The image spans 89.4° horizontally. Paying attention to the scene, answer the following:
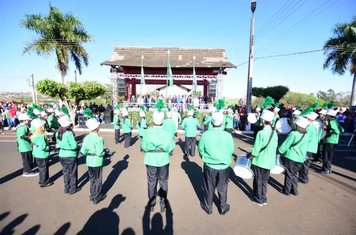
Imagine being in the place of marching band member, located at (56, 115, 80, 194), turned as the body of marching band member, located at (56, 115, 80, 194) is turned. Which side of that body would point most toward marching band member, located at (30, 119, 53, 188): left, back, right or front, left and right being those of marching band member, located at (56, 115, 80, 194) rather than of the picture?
left

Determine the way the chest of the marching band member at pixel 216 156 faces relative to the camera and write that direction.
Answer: away from the camera

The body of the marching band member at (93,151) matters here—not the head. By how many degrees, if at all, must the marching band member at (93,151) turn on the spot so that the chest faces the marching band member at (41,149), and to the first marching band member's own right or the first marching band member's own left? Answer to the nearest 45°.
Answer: approximately 90° to the first marching band member's own left

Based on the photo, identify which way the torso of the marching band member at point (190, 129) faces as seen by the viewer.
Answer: away from the camera

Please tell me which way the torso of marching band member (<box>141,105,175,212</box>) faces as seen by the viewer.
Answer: away from the camera

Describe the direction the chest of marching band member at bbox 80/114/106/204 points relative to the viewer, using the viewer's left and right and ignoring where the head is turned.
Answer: facing away from the viewer and to the right of the viewer

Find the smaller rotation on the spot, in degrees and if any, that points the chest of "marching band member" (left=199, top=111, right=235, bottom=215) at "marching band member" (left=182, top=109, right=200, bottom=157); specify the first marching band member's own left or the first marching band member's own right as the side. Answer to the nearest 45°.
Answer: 0° — they already face them

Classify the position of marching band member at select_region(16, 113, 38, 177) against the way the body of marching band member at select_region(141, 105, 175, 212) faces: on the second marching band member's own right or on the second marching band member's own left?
on the second marching band member's own left

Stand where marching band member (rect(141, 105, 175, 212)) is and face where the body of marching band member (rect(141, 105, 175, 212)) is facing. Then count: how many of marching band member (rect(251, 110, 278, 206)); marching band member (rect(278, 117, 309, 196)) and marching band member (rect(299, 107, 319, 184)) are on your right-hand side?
3

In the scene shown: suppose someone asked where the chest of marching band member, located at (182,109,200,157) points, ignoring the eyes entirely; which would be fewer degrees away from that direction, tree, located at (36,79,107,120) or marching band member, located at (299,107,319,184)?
the tree

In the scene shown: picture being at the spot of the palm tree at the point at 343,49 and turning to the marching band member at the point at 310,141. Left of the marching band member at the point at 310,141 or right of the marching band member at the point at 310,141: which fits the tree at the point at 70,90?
right
